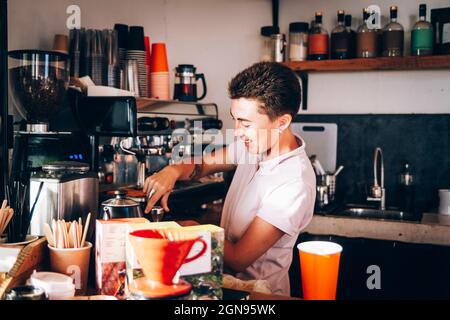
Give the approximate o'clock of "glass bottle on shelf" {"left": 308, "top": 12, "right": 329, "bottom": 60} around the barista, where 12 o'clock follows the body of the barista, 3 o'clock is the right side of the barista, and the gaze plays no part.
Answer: The glass bottle on shelf is roughly at 5 o'clock from the barista.

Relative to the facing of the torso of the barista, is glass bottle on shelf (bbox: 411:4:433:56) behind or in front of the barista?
behind

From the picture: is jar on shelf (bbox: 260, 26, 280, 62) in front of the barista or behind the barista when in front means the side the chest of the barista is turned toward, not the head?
behind

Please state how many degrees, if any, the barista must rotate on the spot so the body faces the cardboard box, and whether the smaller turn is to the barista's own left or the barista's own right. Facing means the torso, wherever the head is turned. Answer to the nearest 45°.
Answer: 0° — they already face it

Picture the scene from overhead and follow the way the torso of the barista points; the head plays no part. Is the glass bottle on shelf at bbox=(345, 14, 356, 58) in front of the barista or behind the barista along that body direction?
behind

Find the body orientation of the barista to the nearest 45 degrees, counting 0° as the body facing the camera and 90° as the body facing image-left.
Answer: approximately 45°

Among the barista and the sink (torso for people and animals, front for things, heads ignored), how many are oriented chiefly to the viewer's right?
0

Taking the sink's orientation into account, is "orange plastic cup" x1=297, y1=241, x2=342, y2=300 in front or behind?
in front

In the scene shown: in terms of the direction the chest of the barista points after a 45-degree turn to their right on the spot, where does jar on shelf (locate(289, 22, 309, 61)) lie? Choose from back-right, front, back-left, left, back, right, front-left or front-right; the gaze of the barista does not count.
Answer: right

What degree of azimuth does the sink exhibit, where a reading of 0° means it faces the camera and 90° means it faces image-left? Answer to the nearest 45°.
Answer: approximately 0°

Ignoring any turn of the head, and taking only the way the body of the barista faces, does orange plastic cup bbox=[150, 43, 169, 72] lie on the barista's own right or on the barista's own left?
on the barista's own right
